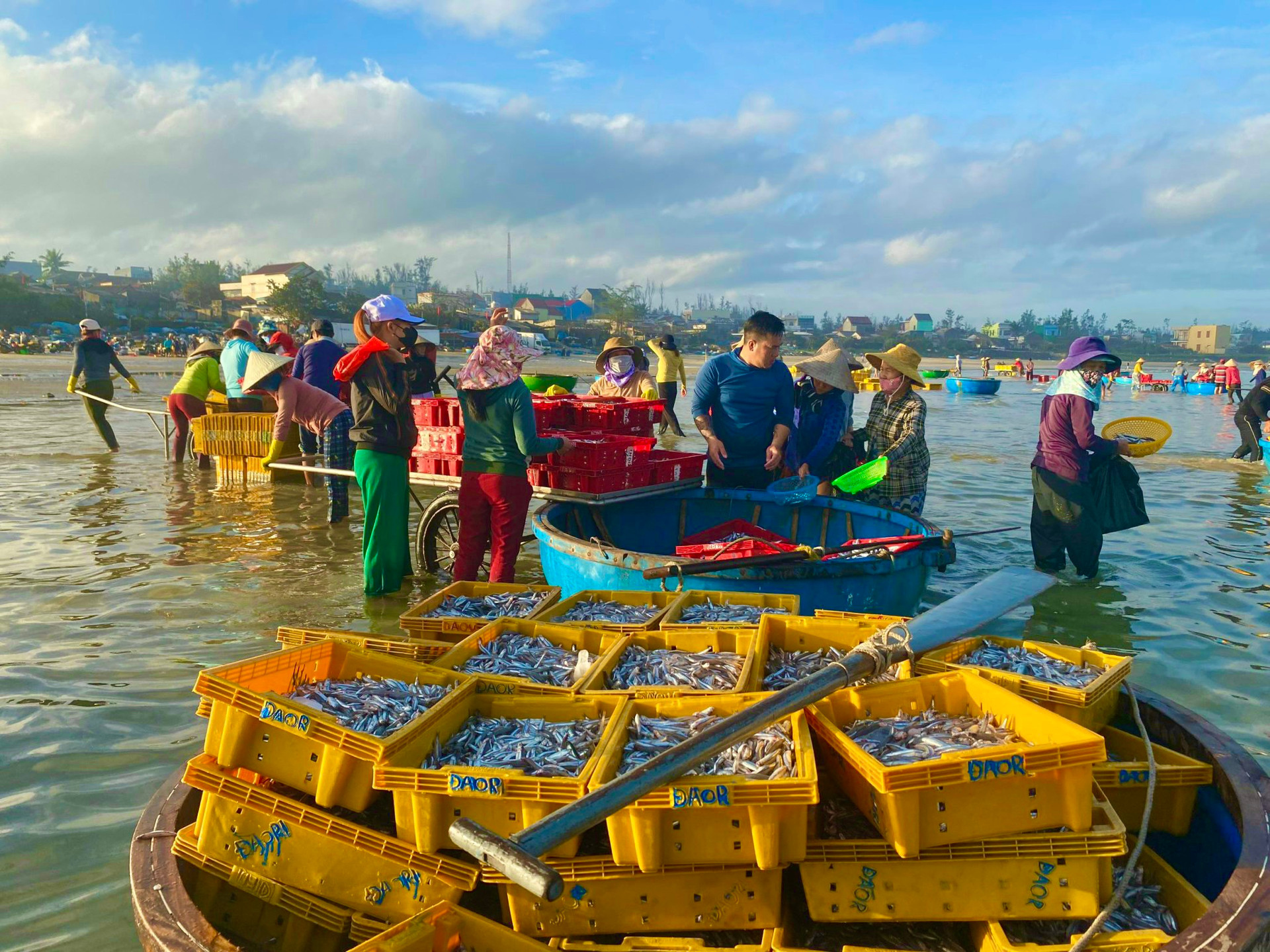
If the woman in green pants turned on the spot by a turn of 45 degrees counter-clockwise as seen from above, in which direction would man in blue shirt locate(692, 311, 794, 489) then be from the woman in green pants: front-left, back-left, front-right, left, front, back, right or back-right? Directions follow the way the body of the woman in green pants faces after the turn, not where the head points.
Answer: front-right

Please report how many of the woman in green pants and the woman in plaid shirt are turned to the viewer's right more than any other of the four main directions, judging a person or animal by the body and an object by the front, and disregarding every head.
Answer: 1

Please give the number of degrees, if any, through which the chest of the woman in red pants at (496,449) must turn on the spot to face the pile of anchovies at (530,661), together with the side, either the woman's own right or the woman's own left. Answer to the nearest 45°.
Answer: approximately 135° to the woman's own right

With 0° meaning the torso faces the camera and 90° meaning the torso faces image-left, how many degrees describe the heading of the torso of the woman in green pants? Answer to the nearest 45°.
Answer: approximately 270°

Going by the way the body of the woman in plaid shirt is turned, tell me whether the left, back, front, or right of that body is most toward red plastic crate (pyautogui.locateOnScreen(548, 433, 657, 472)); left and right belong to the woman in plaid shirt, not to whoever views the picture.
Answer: front

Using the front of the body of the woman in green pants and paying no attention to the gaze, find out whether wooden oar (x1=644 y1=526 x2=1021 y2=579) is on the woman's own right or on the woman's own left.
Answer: on the woman's own right

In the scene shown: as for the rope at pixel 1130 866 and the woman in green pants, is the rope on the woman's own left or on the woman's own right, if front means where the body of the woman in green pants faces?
on the woman's own right

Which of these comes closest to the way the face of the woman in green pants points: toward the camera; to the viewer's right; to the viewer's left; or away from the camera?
to the viewer's right

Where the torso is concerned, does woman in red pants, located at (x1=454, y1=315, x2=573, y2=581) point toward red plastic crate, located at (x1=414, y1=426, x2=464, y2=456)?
no

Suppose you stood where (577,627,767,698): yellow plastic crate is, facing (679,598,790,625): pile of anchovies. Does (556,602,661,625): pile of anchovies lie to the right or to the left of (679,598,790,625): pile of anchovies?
left

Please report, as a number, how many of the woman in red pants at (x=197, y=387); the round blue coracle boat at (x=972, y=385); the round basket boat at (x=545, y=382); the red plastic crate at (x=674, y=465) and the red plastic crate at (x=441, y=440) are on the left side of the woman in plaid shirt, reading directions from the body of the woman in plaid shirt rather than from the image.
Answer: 0

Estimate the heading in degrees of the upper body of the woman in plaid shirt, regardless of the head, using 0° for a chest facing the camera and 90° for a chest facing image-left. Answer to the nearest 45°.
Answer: approximately 45°

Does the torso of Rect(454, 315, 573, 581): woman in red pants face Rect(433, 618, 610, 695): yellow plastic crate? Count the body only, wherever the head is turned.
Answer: no

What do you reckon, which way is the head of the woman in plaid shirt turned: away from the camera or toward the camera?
toward the camera

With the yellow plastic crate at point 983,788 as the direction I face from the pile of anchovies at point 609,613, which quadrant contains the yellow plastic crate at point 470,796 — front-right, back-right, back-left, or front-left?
front-right

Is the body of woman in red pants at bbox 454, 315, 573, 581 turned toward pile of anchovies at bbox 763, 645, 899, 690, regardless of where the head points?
no

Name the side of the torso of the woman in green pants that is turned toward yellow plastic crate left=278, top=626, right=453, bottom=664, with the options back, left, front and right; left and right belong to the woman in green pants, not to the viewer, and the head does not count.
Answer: right

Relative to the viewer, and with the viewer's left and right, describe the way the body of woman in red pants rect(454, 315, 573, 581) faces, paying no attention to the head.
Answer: facing away from the viewer and to the right of the viewer

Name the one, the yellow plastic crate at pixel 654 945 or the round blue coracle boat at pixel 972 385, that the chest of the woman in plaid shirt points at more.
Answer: the yellow plastic crate
